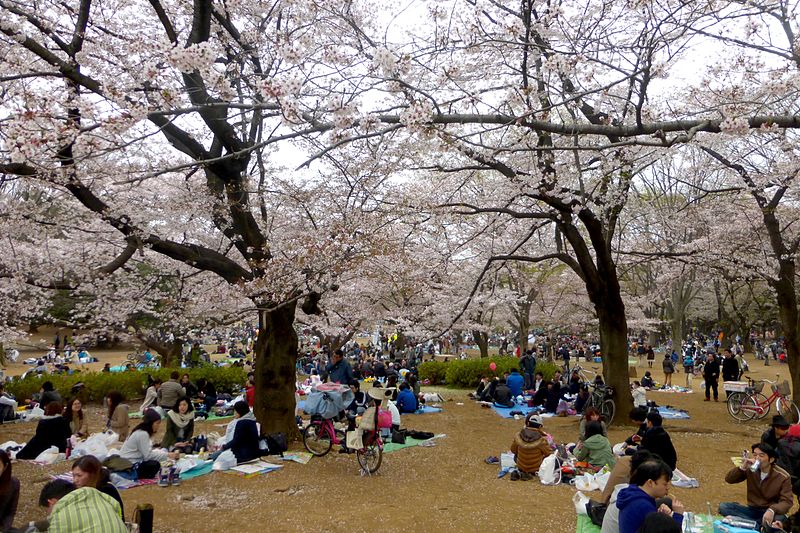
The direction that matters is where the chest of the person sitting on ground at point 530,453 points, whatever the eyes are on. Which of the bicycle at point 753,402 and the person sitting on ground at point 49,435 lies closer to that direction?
the bicycle

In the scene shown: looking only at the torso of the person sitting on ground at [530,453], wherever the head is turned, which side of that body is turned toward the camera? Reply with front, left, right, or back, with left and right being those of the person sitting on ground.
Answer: back

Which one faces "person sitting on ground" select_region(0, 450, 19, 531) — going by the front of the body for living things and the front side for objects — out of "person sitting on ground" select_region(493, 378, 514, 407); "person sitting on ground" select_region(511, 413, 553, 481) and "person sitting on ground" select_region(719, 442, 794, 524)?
"person sitting on ground" select_region(719, 442, 794, 524)

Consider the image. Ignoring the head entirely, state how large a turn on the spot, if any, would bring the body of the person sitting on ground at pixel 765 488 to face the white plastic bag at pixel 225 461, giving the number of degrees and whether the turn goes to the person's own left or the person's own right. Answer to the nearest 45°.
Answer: approximately 45° to the person's own right

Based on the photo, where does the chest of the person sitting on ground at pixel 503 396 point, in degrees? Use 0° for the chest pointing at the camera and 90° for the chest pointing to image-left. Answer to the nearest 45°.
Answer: approximately 180°

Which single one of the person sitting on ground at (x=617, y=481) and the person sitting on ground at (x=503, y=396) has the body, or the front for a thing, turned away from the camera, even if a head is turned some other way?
the person sitting on ground at (x=503, y=396)

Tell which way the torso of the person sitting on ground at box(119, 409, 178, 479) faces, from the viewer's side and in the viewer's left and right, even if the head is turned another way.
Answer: facing to the right of the viewer
